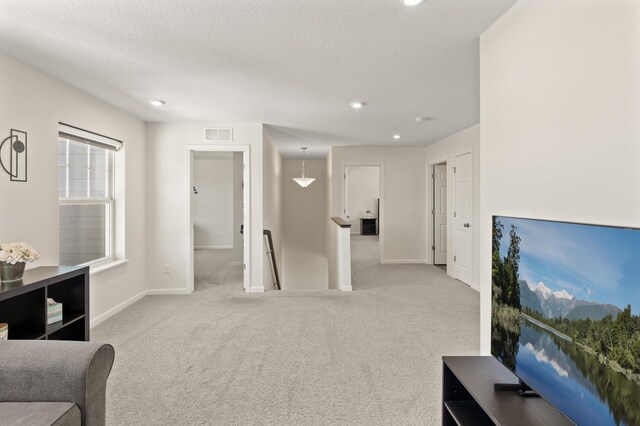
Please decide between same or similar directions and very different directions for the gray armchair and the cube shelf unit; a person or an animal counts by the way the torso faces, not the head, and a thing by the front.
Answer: same or similar directions

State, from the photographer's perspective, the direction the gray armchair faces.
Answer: facing the viewer and to the right of the viewer

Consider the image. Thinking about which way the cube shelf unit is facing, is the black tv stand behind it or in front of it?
in front

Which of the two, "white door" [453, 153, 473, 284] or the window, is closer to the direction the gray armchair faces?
the white door

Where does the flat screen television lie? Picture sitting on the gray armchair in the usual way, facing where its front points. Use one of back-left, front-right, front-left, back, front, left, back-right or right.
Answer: front

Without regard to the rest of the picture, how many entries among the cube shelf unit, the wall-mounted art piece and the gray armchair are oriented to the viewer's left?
0

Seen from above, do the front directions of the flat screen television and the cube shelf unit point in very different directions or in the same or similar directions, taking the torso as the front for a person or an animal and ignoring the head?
very different directions

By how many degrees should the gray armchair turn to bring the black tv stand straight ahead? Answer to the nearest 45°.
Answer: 0° — it already faces it

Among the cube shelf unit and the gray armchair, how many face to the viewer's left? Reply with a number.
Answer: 0

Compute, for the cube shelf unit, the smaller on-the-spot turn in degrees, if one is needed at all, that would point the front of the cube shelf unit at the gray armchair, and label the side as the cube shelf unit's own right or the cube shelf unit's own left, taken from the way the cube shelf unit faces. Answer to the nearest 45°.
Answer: approximately 45° to the cube shelf unit's own right

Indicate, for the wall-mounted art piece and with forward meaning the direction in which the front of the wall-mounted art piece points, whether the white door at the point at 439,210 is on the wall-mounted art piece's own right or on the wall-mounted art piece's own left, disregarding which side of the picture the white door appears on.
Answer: on the wall-mounted art piece's own left

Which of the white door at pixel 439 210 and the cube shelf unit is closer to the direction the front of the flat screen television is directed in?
the cube shelf unit

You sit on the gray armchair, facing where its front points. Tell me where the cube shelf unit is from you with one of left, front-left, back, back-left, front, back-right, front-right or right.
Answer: back-left

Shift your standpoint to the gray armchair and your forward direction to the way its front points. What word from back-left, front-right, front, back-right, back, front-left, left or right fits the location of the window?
back-left

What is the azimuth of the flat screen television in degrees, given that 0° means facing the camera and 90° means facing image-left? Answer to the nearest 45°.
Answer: approximately 45°

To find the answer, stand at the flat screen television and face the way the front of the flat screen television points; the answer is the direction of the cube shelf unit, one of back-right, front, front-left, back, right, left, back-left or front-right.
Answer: front-right

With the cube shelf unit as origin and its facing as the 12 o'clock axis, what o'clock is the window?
The window is roughly at 8 o'clock from the cube shelf unit.

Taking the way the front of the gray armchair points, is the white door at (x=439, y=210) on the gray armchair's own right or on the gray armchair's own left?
on the gray armchair's own left
